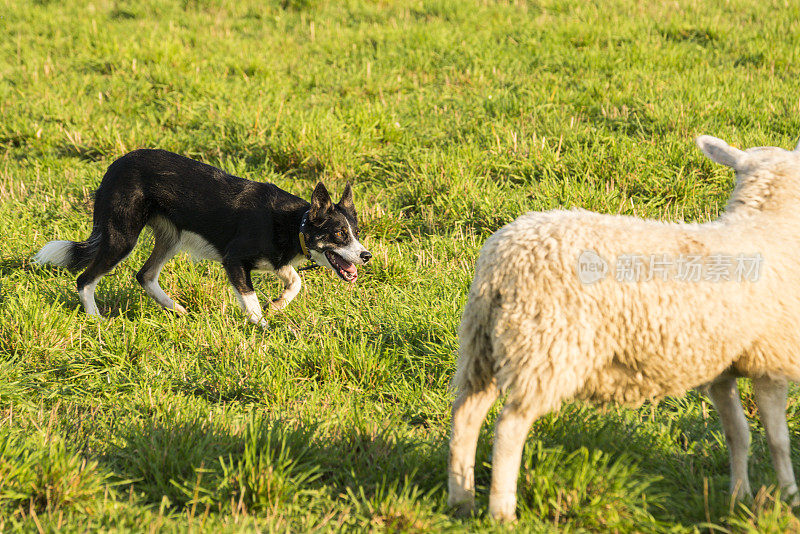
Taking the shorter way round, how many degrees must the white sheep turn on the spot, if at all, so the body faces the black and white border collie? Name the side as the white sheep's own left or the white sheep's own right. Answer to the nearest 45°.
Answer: approximately 90° to the white sheep's own left

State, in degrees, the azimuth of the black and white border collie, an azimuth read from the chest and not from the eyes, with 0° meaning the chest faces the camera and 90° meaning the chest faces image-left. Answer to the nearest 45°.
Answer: approximately 270°

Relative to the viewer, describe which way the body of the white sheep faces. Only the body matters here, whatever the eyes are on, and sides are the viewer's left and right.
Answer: facing away from the viewer and to the right of the viewer

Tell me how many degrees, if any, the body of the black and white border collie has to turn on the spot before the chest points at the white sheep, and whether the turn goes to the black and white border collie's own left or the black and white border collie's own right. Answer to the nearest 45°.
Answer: approximately 45° to the black and white border collie's own right

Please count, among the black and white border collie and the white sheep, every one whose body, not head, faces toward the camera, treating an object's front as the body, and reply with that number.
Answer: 0
